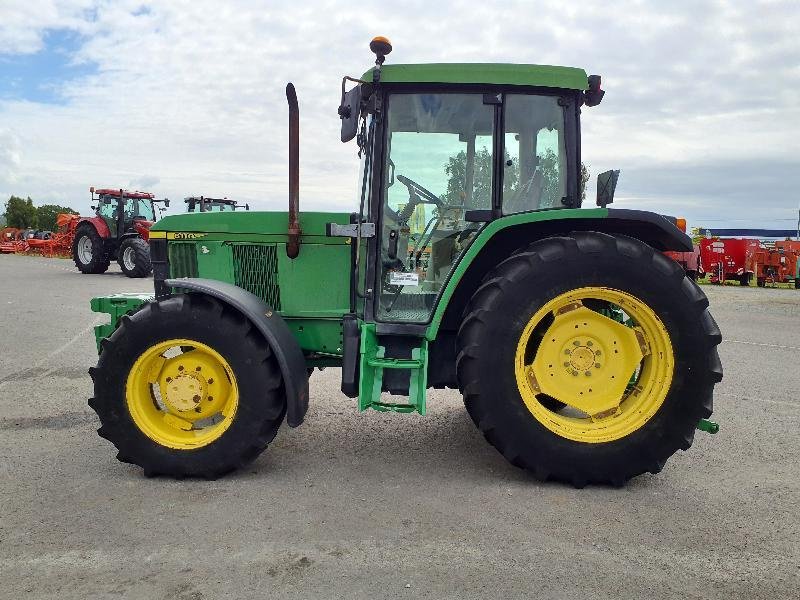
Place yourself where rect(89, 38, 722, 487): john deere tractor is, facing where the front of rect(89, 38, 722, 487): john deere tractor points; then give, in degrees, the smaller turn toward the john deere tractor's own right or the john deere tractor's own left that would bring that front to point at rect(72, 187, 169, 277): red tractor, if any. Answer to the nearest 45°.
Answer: approximately 45° to the john deere tractor's own right

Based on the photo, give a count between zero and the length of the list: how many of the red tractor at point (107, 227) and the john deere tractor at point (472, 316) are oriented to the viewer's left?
1

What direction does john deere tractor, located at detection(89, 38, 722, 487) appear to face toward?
to the viewer's left

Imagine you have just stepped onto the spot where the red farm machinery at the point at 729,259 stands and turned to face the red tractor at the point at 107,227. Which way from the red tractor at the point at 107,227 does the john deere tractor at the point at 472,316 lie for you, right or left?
left

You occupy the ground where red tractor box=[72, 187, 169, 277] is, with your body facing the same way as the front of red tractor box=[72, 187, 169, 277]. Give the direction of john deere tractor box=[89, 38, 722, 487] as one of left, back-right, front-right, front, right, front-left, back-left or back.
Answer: front-right

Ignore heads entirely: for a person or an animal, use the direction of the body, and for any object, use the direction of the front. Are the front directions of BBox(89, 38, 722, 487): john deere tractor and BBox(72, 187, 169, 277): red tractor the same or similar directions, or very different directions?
very different directions

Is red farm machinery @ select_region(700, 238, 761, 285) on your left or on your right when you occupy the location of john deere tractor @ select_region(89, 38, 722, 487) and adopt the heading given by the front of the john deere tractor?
on your right

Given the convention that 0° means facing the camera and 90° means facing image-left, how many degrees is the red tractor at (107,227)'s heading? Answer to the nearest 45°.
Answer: approximately 315°
